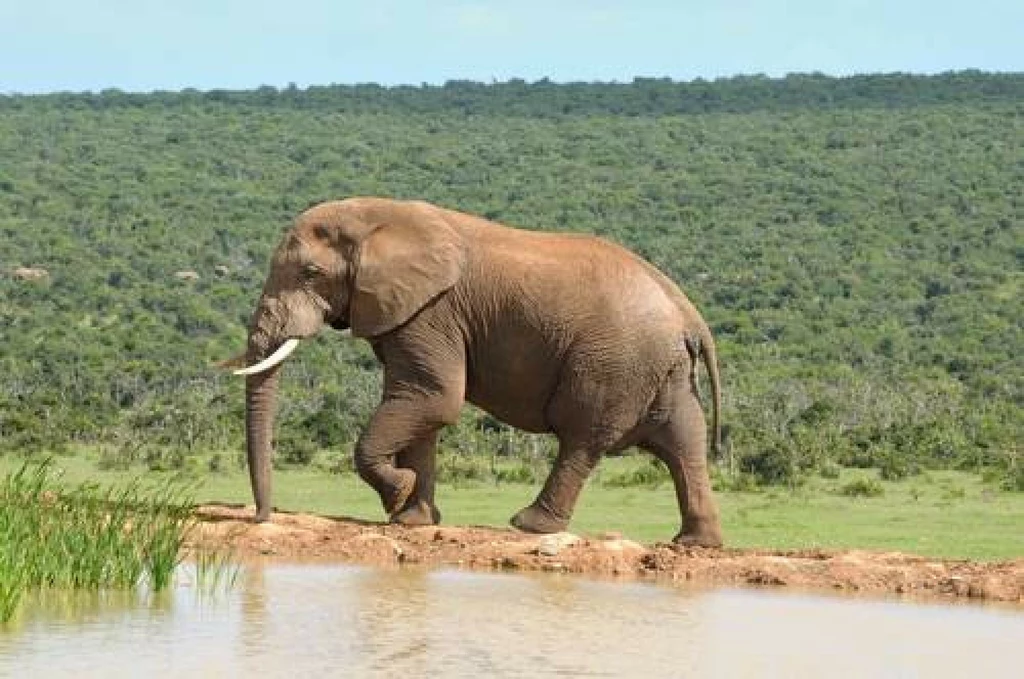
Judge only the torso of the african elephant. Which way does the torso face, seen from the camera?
to the viewer's left
